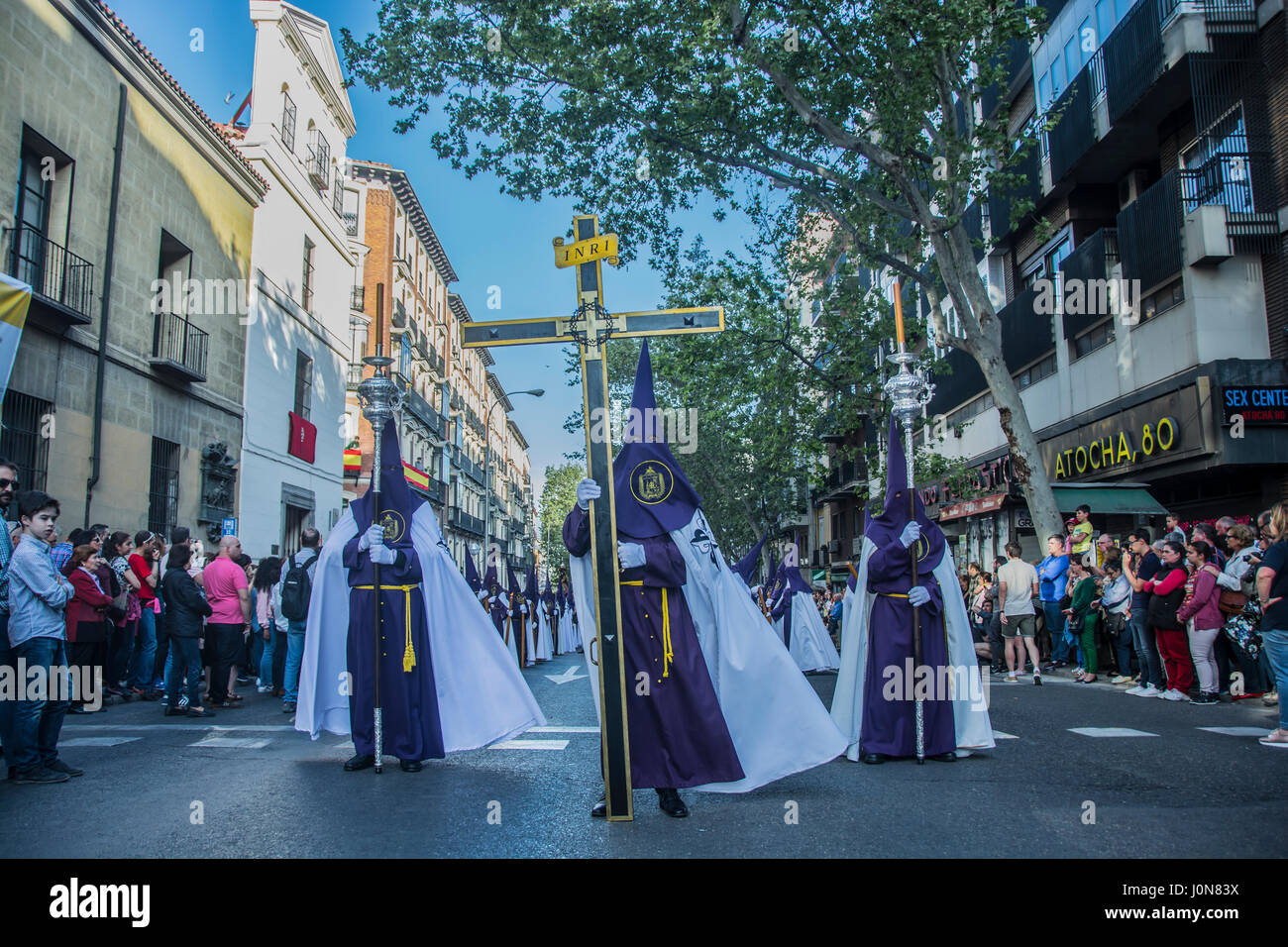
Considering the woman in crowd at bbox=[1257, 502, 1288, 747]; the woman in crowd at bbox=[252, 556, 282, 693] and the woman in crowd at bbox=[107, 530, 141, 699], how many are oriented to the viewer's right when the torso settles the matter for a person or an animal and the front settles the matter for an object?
2

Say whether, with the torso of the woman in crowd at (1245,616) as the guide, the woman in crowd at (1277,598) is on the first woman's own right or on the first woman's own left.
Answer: on the first woman's own left

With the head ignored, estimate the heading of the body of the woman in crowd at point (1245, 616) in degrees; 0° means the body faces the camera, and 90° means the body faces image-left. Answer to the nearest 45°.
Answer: approximately 90°

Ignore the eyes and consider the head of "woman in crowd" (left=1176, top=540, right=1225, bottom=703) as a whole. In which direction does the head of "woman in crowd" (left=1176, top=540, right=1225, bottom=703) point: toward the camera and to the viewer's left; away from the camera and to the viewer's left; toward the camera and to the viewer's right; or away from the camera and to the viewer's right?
toward the camera and to the viewer's left

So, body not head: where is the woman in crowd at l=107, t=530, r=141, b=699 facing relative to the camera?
to the viewer's right

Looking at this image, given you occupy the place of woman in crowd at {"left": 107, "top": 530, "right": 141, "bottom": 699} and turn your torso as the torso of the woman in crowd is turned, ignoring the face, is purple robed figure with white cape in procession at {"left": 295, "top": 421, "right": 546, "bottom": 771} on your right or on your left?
on your right

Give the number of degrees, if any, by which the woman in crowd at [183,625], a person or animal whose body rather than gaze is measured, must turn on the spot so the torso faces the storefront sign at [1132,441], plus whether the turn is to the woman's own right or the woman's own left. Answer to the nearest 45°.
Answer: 0° — they already face it

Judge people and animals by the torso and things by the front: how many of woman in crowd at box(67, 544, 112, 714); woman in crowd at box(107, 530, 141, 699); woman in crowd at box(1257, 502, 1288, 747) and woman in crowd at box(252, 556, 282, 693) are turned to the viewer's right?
3

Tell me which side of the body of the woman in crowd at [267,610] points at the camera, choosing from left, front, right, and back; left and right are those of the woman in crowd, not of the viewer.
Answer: right

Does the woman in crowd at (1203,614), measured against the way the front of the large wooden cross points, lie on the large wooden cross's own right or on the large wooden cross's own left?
on the large wooden cross's own left

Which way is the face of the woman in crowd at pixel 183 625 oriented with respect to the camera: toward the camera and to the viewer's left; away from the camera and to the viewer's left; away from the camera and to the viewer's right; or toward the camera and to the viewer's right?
away from the camera and to the viewer's right

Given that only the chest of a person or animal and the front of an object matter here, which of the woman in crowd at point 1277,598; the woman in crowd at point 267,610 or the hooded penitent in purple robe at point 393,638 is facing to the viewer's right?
the woman in crowd at point 267,610

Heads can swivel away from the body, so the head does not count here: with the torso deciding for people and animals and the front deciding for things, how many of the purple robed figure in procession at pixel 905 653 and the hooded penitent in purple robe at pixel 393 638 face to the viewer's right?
0

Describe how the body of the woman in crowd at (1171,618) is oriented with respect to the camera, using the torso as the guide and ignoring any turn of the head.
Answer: to the viewer's left

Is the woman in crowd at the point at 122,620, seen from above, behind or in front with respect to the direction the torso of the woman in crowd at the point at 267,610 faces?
behind
